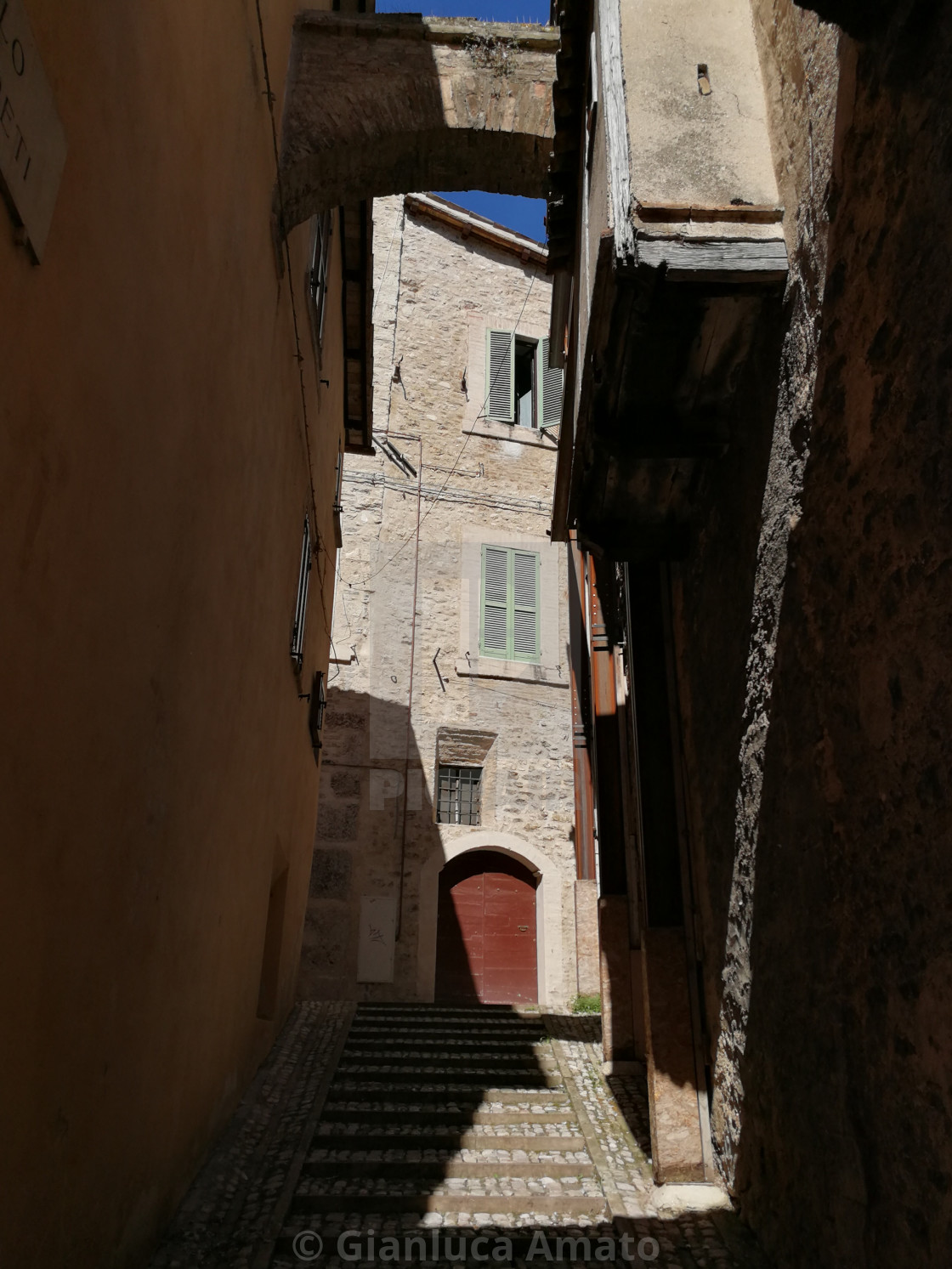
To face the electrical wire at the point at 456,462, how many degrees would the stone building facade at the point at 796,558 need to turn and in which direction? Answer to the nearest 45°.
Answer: approximately 45° to its right

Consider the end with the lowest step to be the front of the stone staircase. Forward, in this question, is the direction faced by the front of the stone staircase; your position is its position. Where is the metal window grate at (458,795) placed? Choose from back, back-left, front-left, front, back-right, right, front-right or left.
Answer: back

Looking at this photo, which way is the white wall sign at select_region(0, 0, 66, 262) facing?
to the viewer's right

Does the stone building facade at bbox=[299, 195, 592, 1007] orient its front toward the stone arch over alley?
yes

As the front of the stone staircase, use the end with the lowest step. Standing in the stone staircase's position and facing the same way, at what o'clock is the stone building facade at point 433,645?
The stone building facade is roughly at 6 o'clock from the stone staircase.

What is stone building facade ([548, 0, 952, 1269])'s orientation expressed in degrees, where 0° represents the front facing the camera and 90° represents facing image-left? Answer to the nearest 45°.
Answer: approximately 90°

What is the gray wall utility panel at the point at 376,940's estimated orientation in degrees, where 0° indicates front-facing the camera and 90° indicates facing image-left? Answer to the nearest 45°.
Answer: approximately 0°
